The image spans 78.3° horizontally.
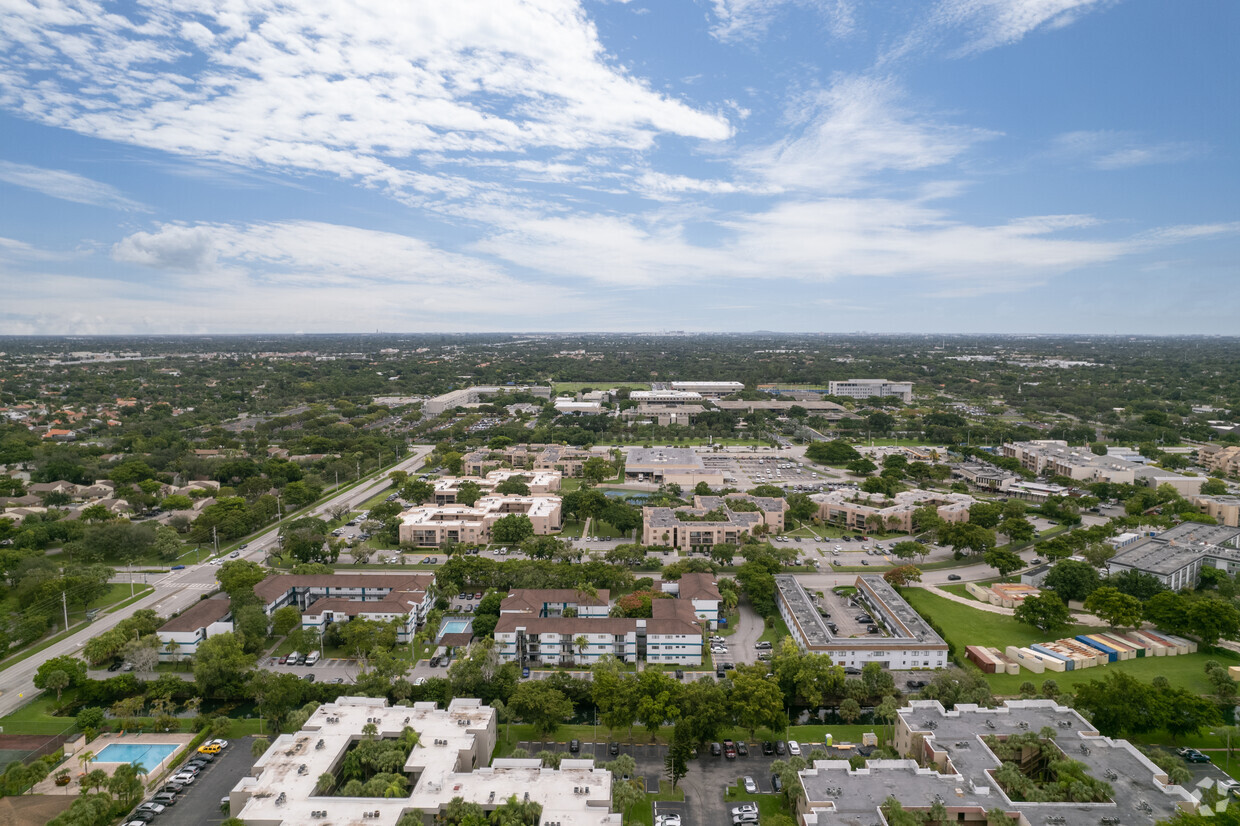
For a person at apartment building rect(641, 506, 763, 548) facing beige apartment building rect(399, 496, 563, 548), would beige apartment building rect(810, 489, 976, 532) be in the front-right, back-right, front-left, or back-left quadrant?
back-right

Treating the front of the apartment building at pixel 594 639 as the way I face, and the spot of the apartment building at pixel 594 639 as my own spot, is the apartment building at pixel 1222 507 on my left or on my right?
on my left

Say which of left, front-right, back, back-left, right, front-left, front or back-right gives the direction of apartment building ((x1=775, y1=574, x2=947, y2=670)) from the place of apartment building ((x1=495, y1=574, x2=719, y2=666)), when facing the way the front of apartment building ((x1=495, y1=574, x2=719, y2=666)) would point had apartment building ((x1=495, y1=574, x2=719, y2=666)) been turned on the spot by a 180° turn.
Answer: right

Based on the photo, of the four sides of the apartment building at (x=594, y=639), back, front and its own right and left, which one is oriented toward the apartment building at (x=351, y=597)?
right

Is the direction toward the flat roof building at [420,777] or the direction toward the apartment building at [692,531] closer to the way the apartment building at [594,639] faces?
the flat roof building

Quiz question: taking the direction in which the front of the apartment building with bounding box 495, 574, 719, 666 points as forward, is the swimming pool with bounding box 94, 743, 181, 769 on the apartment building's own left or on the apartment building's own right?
on the apartment building's own right

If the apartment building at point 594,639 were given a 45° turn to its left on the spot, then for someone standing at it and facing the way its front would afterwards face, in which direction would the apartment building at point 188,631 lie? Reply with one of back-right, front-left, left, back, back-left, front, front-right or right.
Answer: back-right

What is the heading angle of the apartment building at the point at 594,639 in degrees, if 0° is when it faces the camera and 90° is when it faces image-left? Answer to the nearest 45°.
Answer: approximately 0°

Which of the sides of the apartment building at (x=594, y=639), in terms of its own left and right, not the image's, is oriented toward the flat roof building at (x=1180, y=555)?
left

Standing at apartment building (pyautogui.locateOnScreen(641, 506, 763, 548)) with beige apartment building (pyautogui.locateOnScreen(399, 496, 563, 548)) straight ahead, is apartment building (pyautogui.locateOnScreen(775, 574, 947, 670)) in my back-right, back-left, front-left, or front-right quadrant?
back-left

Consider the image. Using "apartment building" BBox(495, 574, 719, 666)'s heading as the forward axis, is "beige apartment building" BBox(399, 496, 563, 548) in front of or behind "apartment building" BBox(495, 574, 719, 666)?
behind

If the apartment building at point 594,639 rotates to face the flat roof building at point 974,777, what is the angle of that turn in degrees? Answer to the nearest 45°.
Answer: approximately 45° to its left

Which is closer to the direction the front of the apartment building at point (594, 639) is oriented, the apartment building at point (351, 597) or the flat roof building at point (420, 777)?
the flat roof building
